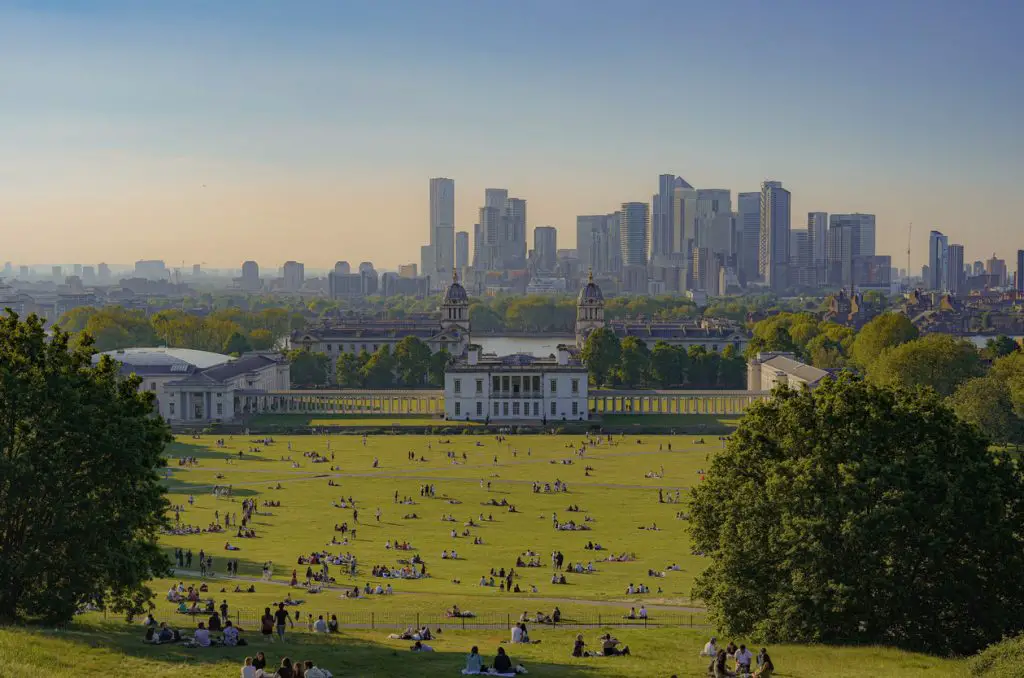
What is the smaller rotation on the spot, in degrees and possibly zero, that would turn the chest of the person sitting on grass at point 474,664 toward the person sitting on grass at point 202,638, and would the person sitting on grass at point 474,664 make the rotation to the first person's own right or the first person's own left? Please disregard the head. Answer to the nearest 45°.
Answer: approximately 90° to the first person's own left

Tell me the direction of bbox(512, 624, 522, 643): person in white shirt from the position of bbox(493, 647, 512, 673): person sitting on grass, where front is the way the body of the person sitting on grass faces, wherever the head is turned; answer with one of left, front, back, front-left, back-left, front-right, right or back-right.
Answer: front

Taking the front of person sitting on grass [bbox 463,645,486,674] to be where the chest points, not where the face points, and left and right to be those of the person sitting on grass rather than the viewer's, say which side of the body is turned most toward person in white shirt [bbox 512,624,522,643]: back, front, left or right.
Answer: front

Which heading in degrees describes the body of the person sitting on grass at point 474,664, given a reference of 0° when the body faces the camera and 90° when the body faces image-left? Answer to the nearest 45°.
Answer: approximately 180°

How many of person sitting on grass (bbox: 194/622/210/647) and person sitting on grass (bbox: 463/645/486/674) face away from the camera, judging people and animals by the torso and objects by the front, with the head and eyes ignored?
2

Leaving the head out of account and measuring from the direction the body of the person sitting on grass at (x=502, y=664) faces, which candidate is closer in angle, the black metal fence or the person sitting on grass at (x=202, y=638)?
the black metal fence

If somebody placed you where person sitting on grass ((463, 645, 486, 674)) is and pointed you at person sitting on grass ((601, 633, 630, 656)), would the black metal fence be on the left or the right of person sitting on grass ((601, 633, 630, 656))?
left

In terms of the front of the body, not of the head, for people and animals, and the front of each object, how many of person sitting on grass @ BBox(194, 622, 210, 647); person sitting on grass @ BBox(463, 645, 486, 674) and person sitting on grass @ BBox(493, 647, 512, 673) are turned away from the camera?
3

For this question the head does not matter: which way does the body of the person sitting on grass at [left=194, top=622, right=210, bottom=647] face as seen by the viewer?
away from the camera

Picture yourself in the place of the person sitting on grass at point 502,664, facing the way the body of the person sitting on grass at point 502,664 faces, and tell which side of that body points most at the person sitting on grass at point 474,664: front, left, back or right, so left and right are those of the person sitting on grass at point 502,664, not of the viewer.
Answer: left

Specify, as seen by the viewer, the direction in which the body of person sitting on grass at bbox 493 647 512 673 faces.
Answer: away from the camera

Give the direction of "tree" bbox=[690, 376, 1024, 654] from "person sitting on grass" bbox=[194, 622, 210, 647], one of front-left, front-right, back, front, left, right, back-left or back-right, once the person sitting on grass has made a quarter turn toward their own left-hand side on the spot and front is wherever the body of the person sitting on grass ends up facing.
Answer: back

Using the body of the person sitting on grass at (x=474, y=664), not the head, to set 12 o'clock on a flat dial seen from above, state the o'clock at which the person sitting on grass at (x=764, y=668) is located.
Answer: the person sitting on grass at (x=764, y=668) is roughly at 3 o'clock from the person sitting on grass at (x=474, y=664).

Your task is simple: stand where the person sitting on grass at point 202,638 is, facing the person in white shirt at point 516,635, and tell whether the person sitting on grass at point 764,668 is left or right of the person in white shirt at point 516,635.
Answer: right

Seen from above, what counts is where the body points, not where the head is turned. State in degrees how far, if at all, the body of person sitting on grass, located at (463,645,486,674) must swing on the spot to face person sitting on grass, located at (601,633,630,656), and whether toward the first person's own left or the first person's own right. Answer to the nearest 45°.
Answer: approximately 45° to the first person's own right
